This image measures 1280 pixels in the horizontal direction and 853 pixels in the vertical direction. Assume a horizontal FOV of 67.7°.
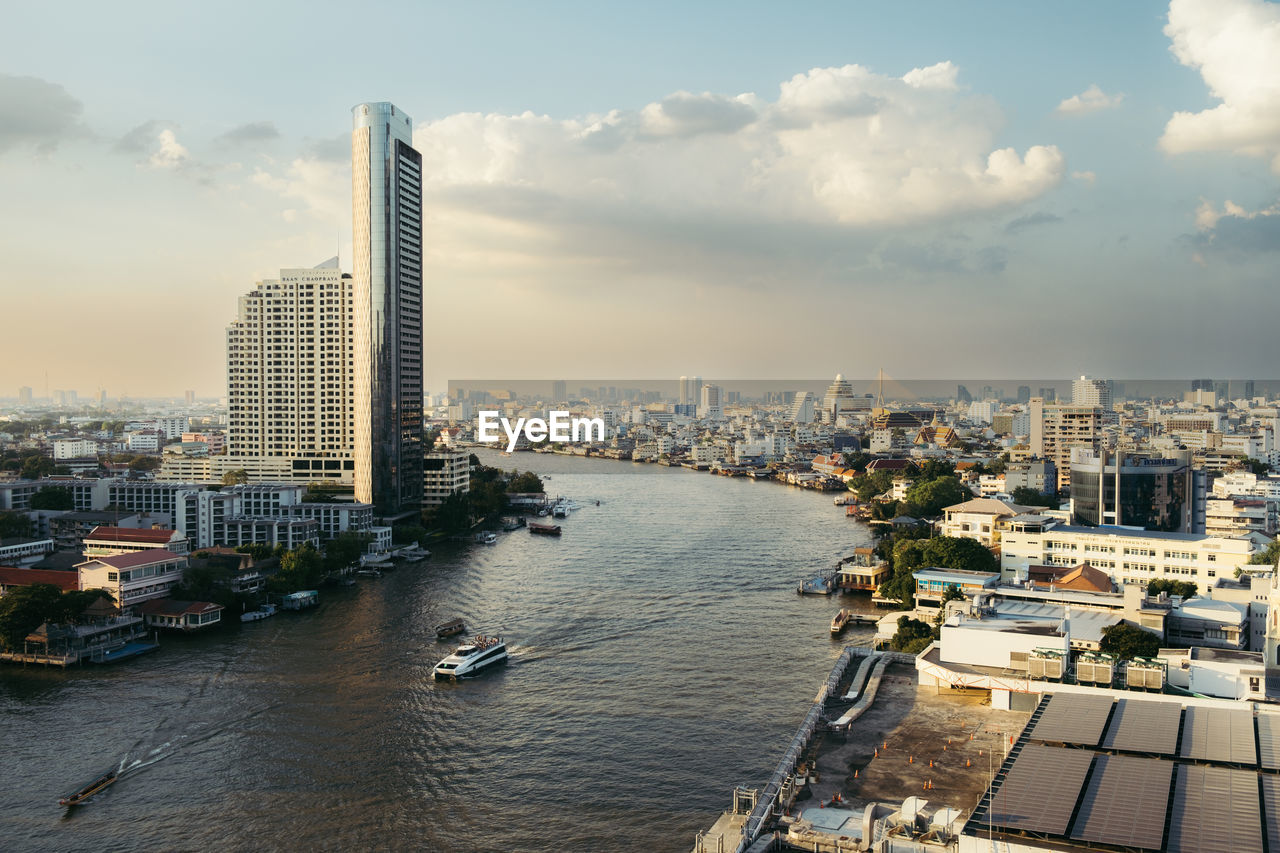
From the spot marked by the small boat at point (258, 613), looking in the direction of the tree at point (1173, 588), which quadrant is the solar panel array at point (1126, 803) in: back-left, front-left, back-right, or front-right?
front-right

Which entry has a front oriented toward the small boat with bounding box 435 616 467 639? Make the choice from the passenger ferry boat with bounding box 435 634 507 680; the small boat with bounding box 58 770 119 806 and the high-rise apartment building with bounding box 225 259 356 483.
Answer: the high-rise apartment building

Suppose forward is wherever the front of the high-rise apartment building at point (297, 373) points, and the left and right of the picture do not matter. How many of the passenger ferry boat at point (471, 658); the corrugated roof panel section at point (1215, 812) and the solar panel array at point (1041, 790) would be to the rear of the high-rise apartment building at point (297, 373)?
0

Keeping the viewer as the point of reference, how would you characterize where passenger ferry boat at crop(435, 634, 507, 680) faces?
facing the viewer and to the left of the viewer

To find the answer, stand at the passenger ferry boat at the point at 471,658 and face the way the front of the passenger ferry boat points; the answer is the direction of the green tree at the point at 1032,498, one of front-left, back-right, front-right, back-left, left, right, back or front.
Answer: back

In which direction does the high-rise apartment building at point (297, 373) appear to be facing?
toward the camera

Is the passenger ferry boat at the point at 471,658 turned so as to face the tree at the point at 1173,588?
no

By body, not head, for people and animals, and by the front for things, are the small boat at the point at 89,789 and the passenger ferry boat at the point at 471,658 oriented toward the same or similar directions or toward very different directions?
same or similar directions

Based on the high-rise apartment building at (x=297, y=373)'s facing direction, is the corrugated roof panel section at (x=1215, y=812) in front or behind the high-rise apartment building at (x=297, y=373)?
in front

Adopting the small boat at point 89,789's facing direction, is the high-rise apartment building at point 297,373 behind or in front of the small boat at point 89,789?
behind

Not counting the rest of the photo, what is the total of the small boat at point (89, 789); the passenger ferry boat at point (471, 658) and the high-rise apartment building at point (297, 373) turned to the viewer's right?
0

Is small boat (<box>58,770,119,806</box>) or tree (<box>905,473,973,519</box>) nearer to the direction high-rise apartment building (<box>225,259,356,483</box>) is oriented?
the small boat

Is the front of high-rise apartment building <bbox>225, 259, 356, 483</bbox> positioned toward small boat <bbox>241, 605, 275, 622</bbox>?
yes

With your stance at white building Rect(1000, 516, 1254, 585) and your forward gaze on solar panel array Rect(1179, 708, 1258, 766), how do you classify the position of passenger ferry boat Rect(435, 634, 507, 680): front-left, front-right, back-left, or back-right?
front-right

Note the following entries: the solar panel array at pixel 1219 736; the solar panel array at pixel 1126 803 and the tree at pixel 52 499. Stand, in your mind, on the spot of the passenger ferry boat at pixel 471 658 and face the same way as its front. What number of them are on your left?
2

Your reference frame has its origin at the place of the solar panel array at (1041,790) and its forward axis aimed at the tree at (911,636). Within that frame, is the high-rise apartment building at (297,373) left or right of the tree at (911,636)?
left

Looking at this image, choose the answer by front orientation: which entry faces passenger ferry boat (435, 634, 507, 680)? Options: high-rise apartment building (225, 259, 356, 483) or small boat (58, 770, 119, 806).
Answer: the high-rise apartment building

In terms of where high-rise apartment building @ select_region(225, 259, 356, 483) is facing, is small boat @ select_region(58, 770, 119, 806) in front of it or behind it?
in front

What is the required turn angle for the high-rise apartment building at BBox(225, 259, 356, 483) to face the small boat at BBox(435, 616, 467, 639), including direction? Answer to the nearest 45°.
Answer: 0° — it already faces it

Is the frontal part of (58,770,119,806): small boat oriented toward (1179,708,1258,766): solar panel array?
no

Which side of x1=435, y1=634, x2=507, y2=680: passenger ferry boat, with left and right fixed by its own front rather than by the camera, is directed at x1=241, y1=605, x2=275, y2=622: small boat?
right

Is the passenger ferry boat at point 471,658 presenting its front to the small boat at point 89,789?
yes
